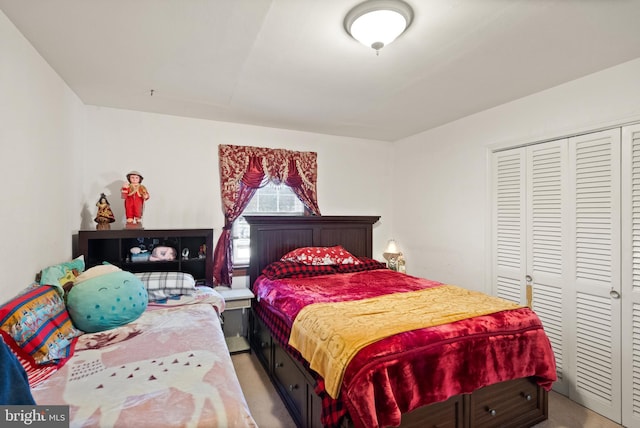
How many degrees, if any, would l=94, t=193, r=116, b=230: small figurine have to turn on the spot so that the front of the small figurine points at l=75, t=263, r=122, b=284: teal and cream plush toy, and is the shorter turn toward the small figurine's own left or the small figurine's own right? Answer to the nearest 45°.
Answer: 0° — it already faces it

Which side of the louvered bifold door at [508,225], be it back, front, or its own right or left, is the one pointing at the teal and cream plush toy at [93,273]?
front

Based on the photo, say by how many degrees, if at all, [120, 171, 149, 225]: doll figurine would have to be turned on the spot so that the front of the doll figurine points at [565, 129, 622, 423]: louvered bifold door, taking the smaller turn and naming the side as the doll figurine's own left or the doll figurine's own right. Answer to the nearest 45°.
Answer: approximately 45° to the doll figurine's own left

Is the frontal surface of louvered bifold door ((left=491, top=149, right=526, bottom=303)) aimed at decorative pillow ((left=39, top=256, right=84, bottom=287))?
yes

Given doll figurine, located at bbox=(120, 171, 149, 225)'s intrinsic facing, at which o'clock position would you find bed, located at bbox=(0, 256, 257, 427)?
The bed is roughly at 12 o'clock from the doll figurine.

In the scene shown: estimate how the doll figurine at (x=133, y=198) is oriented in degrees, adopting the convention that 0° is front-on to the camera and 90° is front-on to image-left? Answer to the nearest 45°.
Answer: approximately 0°

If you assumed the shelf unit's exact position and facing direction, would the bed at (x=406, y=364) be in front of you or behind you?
in front

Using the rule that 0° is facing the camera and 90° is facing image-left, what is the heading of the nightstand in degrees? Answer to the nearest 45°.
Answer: approximately 0°

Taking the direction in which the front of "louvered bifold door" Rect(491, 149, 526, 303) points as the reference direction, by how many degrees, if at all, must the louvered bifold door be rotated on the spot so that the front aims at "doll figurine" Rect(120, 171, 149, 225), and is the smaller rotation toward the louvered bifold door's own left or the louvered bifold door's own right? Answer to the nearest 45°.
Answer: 0° — it already faces it

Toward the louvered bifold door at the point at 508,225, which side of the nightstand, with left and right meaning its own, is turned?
left

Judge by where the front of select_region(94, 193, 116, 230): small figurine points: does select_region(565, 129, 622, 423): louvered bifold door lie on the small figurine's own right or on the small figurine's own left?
on the small figurine's own left
